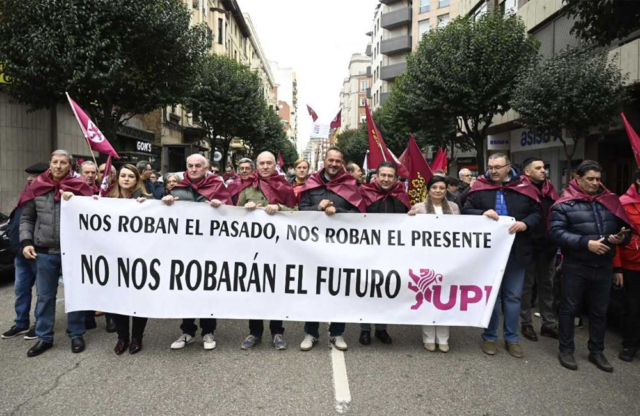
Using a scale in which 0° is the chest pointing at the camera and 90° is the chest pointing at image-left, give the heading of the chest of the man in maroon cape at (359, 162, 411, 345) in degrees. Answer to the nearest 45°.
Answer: approximately 0°

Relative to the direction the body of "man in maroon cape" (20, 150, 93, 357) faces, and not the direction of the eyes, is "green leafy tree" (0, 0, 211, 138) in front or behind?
behind

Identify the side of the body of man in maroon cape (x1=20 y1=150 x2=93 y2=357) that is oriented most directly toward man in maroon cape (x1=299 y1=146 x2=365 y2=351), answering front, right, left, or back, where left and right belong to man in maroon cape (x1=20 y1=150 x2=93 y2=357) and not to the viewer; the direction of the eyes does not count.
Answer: left

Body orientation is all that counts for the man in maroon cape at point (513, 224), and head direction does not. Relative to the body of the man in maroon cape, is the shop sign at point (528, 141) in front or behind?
behind

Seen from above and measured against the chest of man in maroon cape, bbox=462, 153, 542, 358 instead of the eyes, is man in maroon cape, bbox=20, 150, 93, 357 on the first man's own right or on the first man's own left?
on the first man's own right

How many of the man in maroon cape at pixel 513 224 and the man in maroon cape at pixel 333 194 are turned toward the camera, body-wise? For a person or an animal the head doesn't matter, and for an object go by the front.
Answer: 2

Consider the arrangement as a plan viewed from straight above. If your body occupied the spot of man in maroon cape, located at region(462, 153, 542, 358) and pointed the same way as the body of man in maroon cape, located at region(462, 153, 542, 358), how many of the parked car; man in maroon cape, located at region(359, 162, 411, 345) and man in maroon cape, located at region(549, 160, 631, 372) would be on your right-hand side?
2

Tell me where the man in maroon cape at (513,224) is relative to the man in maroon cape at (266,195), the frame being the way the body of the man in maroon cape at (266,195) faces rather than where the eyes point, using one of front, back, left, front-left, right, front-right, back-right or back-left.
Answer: left

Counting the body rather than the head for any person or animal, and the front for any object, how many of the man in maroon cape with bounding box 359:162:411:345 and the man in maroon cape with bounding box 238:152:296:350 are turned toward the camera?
2

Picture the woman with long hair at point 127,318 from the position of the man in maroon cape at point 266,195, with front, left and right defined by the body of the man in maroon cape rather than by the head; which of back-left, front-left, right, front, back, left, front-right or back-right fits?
right

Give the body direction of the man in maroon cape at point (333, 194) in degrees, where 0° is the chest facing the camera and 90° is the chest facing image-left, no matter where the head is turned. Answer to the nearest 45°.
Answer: approximately 0°
